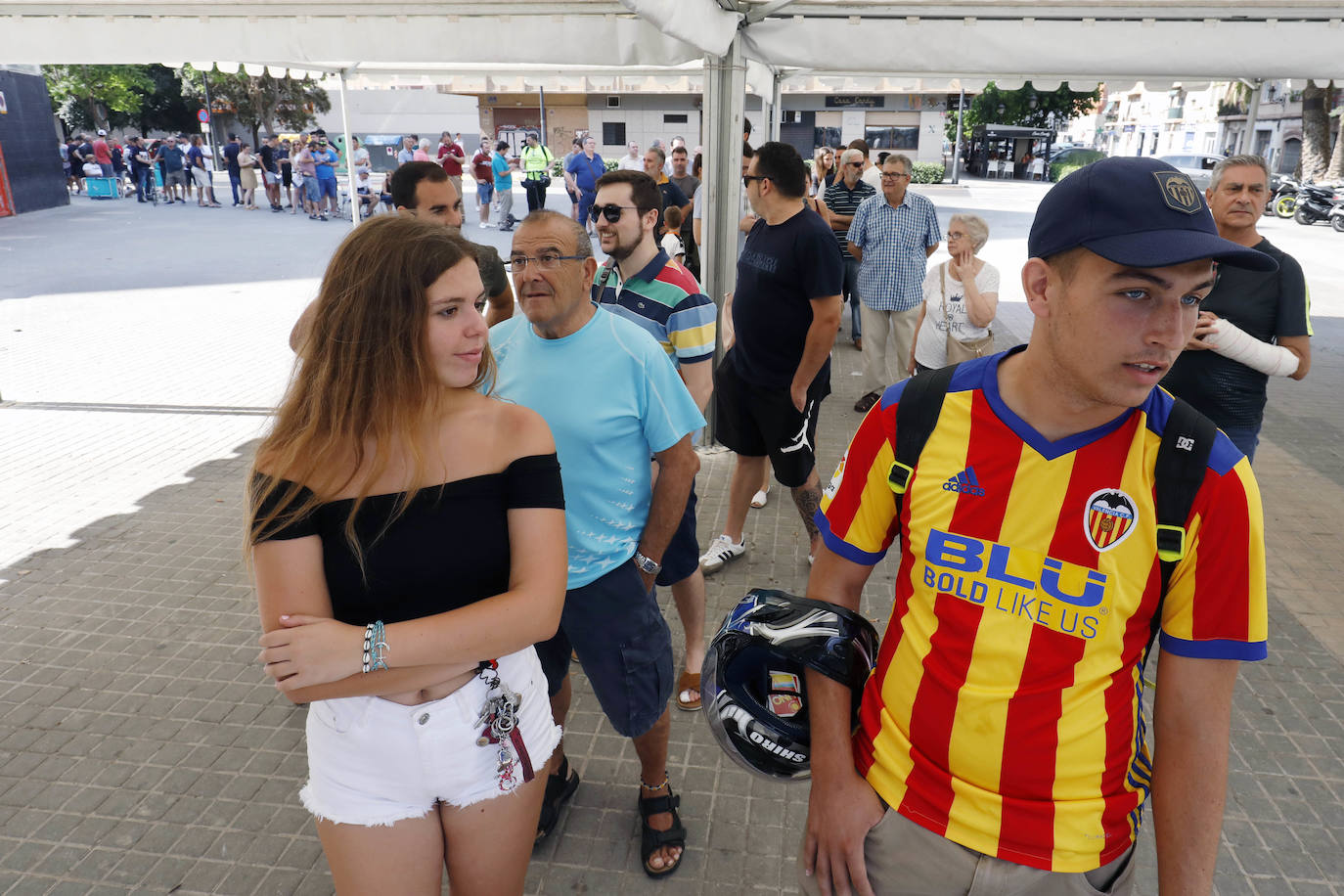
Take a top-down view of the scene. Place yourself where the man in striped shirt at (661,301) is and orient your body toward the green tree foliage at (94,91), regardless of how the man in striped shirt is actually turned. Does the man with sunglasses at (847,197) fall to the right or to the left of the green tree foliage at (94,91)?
right

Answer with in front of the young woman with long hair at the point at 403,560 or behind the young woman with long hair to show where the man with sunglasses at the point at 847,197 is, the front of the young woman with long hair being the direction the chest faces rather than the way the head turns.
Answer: behind

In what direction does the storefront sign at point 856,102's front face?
toward the camera

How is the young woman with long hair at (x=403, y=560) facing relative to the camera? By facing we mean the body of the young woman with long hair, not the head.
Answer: toward the camera

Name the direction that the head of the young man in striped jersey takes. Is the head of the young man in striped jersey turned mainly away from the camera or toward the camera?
toward the camera

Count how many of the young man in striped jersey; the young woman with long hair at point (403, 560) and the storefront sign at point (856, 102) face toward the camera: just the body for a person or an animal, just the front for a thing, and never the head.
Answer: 3

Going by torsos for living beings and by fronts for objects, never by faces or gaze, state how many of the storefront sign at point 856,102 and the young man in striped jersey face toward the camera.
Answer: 2

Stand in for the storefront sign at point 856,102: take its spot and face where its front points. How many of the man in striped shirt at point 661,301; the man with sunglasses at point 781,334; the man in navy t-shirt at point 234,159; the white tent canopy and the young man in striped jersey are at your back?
0

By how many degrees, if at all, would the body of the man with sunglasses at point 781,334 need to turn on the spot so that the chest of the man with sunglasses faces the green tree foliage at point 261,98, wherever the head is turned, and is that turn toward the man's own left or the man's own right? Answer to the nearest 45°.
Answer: approximately 90° to the man's own right

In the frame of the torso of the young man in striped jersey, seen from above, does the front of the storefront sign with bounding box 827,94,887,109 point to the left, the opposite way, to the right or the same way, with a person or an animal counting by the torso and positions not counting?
the same way

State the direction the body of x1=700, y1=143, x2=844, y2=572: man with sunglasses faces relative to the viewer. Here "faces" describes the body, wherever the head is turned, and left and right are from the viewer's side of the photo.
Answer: facing the viewer and to the left of the viewer

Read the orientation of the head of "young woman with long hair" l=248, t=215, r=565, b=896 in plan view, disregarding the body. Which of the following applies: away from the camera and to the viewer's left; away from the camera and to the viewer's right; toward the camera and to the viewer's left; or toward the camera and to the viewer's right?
toward the camera and to the viewer's right

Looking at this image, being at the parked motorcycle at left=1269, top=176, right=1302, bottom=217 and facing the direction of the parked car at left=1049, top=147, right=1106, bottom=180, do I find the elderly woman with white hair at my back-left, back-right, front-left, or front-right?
back-left

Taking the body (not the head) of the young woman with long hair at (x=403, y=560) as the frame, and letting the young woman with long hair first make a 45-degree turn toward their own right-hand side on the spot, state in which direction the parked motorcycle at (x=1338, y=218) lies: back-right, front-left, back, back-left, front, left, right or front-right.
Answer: back

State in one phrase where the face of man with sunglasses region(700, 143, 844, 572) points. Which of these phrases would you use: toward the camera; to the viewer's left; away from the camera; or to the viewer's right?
to the viewer's left

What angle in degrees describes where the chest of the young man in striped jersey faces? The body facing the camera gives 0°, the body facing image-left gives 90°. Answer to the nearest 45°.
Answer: approximately 0°

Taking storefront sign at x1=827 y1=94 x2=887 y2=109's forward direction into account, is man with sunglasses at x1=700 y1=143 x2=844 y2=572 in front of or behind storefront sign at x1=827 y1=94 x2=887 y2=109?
in front

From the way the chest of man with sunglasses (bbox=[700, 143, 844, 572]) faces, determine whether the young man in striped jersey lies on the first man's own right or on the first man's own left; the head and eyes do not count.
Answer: on the first man's own left

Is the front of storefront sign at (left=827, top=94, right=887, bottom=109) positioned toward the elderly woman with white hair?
yes
